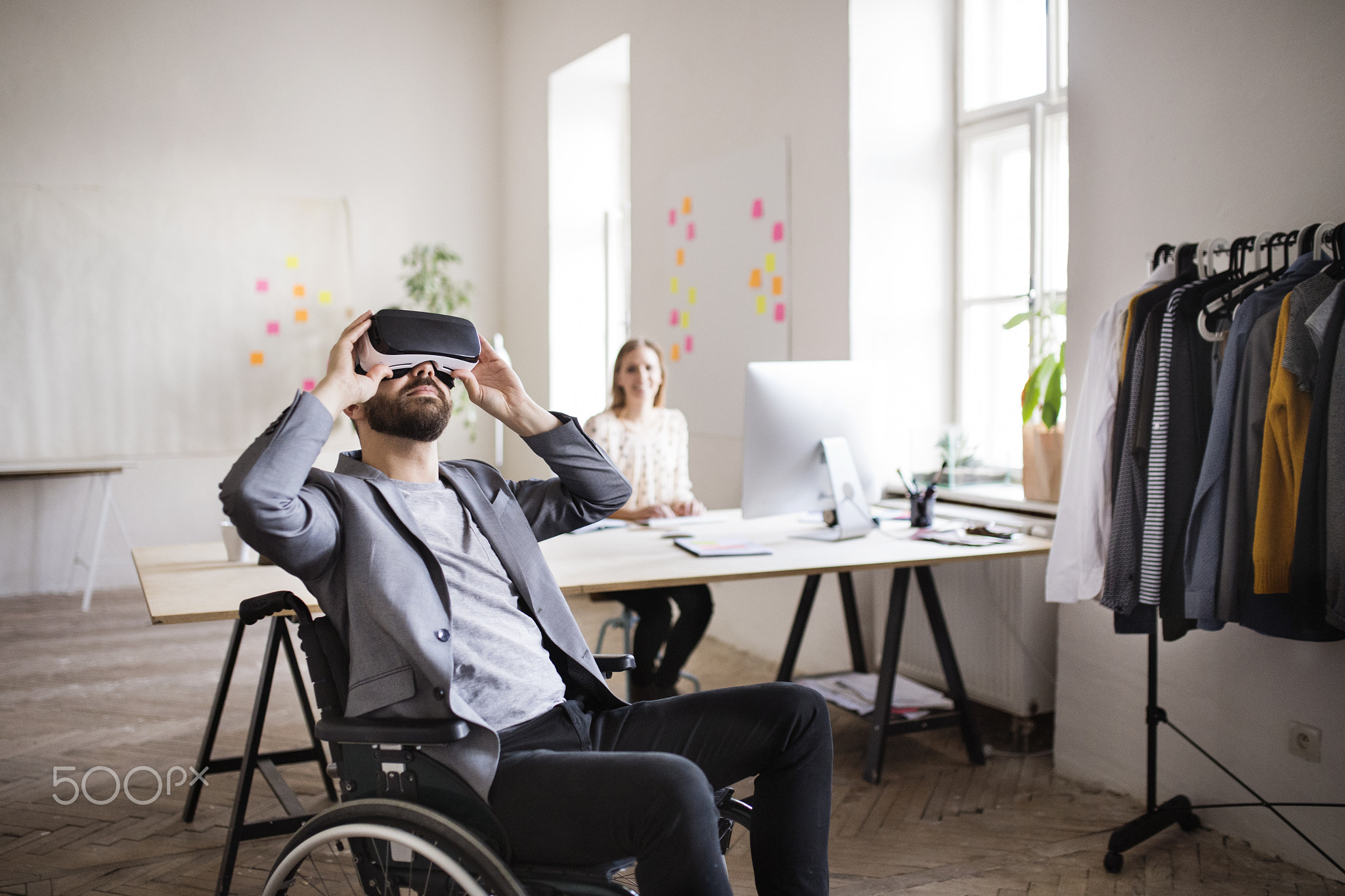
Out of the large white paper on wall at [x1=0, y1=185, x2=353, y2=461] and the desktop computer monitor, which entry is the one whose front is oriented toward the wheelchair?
the large white paper on wall

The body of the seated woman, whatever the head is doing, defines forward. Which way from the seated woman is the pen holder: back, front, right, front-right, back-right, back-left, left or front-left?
front-left

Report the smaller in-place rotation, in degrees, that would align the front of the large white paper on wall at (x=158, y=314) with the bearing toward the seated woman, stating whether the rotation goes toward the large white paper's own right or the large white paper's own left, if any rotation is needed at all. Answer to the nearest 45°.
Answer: approximately 45° to the large white paper's own left

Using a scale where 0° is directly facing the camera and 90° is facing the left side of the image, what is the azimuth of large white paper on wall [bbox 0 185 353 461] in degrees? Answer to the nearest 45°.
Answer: approximately 0°

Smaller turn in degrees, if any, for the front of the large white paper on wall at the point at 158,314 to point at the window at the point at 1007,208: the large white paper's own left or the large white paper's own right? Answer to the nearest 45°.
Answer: approximately 45° to the large white paper's own left

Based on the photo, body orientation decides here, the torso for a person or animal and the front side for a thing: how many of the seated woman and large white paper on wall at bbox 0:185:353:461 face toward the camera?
2

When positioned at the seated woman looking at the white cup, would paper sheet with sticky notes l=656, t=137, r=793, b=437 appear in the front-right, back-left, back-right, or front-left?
back-right

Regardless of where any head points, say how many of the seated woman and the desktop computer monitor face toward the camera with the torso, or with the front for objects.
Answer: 1

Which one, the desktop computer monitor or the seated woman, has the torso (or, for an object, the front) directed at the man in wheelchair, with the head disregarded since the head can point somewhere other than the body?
the seated woman

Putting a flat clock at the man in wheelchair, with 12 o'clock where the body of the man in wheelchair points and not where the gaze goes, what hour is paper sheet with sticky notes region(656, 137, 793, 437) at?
The paper sheet with sticky notes is roughly at 8 o'clock from the man in wheelchair.

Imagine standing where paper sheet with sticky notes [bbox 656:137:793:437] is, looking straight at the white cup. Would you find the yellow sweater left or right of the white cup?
left

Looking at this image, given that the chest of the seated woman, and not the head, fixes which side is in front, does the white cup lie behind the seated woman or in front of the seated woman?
in front
